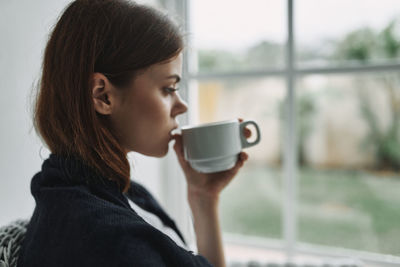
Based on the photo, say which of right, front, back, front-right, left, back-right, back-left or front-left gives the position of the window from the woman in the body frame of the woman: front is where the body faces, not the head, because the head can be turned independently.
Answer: front-left

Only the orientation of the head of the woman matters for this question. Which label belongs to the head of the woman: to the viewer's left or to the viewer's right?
to the viewer's right

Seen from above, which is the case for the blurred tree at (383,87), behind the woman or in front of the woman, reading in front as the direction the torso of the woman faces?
in front

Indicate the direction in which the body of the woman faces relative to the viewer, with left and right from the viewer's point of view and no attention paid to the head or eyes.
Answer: facing to the right of the viewer
